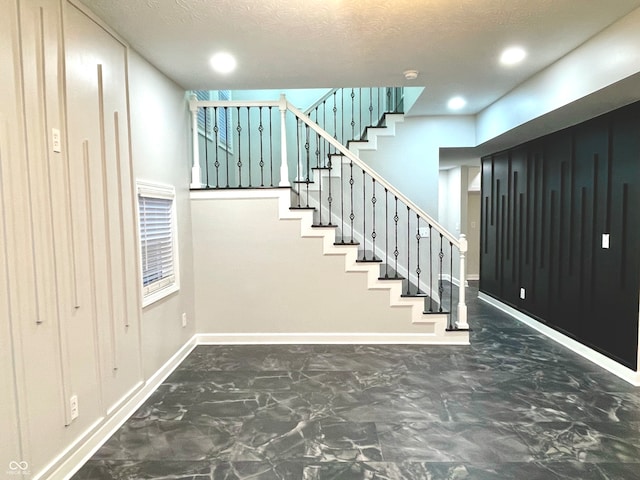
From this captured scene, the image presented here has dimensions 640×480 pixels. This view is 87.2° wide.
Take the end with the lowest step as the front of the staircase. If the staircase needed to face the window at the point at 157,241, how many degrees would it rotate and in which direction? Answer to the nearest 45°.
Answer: approximately 135° to its right

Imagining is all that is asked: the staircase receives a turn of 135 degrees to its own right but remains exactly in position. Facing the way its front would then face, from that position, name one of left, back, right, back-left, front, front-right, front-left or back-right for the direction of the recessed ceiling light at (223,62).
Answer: front

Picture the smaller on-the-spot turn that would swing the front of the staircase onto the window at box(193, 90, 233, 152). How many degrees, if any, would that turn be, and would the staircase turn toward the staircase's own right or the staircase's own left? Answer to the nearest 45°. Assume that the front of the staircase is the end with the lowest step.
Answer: approximately 180°

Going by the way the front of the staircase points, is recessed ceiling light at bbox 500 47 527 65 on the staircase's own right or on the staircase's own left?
on the staircase's own right

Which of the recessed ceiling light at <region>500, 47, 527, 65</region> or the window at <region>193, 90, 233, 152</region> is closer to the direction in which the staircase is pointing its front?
the recessed ceiling light

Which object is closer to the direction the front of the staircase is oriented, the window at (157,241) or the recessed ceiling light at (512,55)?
the recessed ceiling light

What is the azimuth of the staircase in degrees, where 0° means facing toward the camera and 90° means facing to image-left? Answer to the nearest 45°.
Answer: approximately 270°
